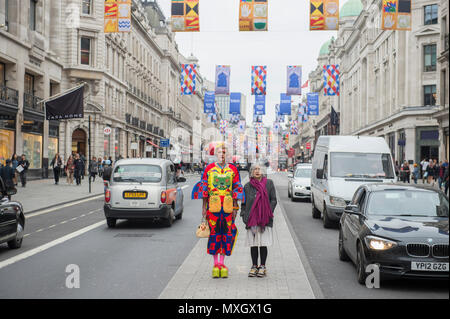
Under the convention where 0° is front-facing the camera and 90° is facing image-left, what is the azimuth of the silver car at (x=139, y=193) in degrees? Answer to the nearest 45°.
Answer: approximately 180°

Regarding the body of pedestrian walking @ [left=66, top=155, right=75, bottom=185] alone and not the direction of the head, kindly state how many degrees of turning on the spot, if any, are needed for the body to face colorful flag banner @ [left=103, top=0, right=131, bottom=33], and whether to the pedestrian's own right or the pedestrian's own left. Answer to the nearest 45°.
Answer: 0° — they already face it

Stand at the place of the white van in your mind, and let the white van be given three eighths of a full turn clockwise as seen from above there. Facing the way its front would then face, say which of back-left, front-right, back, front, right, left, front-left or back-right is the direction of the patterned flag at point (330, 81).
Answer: front-right

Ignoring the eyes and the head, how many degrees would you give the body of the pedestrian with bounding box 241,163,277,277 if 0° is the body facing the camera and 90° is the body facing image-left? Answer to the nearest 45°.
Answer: approximately 0°

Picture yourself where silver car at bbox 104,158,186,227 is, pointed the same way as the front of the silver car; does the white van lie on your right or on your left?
on your right
